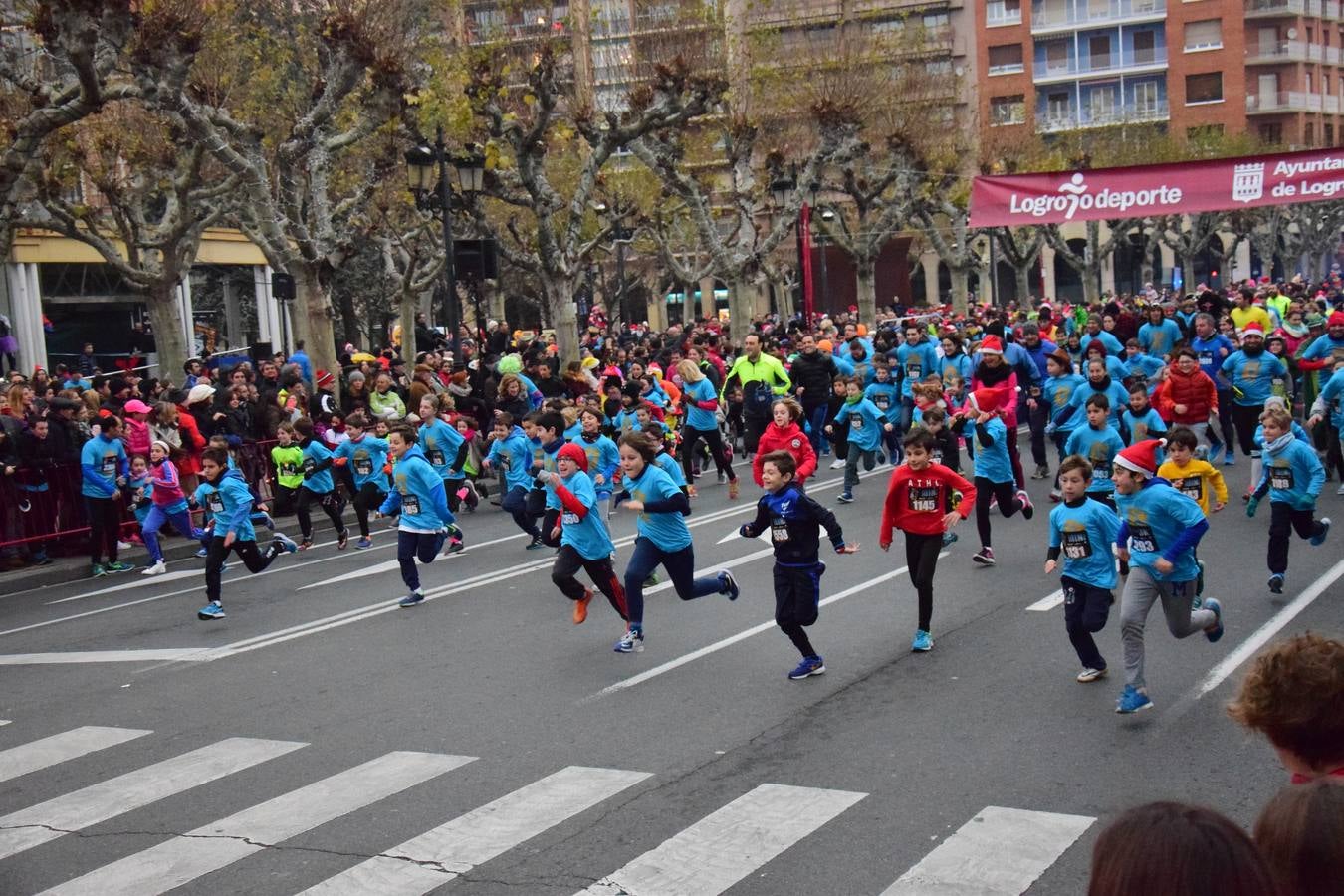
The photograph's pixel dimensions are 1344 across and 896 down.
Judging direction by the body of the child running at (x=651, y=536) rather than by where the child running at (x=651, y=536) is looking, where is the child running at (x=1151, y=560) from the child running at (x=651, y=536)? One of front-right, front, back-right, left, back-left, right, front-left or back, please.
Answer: left

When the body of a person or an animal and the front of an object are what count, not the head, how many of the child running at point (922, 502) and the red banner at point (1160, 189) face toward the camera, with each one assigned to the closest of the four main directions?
2

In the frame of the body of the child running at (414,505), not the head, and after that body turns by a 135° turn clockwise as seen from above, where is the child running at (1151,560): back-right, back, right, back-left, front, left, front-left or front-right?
back-right

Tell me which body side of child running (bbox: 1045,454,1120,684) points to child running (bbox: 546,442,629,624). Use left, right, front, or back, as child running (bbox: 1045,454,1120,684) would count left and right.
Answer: right

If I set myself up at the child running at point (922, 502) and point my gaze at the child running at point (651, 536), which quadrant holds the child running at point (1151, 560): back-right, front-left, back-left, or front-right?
back-left

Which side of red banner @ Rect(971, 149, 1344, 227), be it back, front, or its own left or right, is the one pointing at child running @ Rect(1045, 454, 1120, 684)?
front

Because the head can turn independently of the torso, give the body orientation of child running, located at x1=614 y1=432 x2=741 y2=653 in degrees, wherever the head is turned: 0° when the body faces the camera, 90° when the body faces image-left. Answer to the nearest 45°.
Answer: approximately 45°

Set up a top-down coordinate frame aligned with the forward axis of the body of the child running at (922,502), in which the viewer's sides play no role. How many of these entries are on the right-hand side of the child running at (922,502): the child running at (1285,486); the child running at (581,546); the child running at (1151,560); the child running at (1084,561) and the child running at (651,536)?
2

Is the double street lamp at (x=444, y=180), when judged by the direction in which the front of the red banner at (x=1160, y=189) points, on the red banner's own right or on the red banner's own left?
on the red banner's own right

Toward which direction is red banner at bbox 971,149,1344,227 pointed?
toward the camera

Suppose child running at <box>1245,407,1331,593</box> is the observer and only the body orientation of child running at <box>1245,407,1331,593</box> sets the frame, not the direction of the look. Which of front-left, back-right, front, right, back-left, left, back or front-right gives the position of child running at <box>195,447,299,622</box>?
front-right

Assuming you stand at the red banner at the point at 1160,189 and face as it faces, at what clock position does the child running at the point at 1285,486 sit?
The child running is roughly at 12 o'clock from the red banner.
